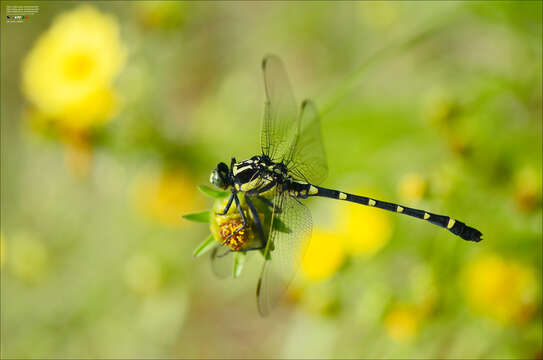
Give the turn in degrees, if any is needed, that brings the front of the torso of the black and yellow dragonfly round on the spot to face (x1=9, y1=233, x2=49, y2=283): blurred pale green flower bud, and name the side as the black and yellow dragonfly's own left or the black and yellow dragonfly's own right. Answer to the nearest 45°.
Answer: approximately 45° to the black and yellow dragonfly's own right

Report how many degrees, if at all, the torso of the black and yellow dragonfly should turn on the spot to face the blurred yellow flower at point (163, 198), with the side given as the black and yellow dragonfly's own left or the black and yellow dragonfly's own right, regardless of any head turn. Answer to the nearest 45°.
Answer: approximately 45° to the black and yellow dragonfly's own right

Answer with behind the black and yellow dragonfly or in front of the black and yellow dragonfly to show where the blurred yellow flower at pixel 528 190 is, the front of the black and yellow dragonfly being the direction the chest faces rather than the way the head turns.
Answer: behind

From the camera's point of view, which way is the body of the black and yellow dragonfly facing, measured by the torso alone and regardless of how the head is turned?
to the viewer's left

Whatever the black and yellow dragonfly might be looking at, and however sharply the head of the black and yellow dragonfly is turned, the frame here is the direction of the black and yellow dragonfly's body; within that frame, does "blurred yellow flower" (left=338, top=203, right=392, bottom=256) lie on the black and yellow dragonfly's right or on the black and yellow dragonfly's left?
on the black and yellow dragonfly's right
